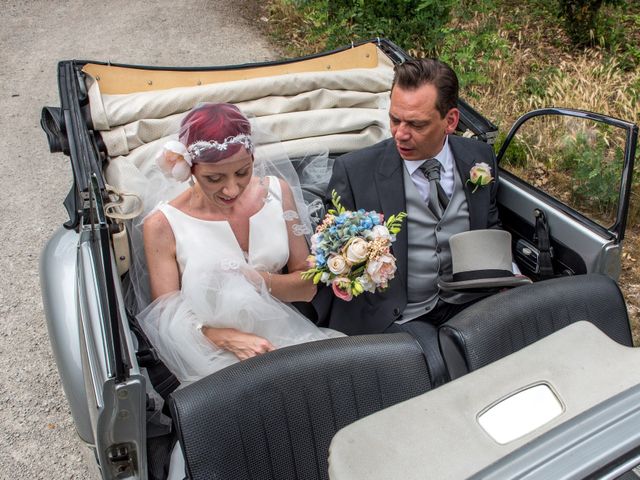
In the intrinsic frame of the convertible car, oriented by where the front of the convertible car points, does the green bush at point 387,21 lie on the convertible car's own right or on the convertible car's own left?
on the convertible car's own left

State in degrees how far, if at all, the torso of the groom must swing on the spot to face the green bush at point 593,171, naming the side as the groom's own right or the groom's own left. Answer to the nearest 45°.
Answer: approximately 135° to the groom's own left

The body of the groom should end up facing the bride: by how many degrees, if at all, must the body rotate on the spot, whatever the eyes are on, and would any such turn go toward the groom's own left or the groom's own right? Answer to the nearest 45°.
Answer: approximately 45° to the groom's own right

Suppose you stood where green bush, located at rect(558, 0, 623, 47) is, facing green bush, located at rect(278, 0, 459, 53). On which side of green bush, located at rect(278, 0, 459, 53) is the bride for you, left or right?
left

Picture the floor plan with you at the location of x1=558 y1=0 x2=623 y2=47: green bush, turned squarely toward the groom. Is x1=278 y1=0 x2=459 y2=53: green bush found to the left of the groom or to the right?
right

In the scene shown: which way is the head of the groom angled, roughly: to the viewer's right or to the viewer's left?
to the viewer's left

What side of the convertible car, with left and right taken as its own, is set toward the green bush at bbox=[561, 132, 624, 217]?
left

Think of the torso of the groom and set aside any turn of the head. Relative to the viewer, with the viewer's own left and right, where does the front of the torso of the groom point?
facing the viewer

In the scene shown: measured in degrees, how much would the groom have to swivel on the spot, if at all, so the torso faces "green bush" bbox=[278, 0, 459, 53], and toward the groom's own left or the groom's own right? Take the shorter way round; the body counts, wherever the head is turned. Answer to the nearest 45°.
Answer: approximately 180°

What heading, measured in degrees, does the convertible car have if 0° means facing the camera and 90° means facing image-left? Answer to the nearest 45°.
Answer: approximately 315°
